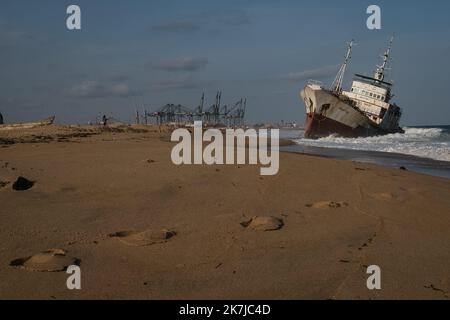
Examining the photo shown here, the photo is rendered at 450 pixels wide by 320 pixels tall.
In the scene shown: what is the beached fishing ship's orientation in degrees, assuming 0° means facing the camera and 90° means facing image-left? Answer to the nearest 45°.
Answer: approximately 45°

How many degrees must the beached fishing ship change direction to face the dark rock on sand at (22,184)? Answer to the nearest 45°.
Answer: approximately 45° to its left

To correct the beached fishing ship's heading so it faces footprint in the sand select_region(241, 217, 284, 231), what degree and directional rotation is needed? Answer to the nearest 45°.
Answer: approximately 45° to its left
